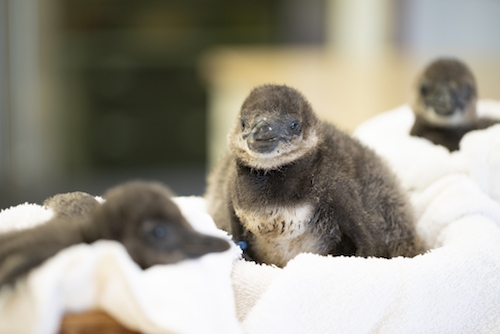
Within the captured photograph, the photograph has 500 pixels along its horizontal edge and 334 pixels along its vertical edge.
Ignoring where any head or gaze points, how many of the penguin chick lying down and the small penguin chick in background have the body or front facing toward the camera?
1

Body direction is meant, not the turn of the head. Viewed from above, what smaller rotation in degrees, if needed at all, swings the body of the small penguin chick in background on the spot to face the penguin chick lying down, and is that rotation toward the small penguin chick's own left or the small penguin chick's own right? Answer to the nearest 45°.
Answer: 0° — it already faces it

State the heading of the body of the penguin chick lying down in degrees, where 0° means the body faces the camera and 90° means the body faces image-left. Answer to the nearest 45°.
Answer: approximately 270°

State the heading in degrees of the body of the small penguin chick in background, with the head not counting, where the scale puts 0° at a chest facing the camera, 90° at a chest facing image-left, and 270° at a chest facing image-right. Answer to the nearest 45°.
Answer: approximately 0°
